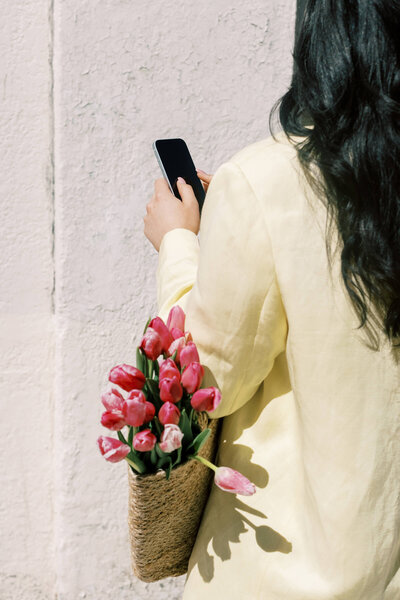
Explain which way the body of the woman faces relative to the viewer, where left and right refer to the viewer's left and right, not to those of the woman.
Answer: facing away from the viewer and to the left of the viewer
